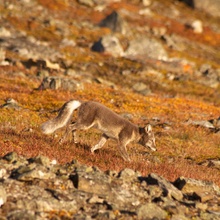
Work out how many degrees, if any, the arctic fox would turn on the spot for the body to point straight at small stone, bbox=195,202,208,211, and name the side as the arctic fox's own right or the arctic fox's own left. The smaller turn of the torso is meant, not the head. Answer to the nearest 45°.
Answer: approximately 45° to the arctic fox's own right

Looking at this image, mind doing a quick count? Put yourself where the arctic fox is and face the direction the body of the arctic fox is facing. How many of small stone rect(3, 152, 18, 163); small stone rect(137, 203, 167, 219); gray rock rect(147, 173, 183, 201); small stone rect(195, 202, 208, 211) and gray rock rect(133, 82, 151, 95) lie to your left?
1

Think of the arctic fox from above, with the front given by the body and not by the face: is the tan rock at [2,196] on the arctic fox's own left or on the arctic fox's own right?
on the arctic fox's own right

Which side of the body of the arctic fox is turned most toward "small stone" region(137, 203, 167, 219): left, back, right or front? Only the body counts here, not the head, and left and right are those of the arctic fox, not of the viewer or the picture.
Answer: right

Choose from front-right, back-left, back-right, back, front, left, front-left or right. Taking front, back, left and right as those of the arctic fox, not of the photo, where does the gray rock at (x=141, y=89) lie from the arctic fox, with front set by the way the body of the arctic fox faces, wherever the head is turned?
left

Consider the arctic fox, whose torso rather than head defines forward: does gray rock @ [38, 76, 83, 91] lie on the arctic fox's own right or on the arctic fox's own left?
on the arctic fox's own left

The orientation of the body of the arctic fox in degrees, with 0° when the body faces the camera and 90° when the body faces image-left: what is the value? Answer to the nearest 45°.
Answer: approximately 270°

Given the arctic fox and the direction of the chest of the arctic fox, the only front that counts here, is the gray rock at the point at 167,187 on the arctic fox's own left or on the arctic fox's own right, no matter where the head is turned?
on the arctic fox's own right
